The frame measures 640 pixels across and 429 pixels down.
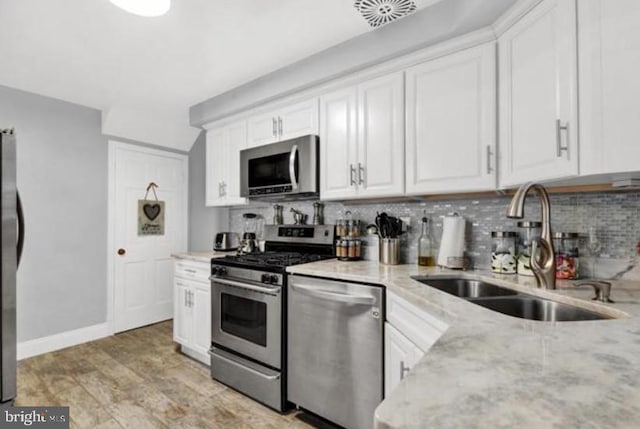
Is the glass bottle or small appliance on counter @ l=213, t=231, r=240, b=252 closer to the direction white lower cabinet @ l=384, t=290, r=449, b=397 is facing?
the small appliance on counter

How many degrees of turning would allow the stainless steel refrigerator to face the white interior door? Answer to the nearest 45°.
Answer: approximately 45° to its left

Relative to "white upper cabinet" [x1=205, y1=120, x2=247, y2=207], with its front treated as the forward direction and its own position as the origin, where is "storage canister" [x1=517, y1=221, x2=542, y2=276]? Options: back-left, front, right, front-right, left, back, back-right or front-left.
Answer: left

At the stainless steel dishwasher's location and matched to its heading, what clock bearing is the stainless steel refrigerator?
The stainless steel refrigerator is roughly at 1 o'clock from the stainless steel dishwasher.

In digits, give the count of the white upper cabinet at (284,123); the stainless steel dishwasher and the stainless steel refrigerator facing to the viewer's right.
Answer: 1

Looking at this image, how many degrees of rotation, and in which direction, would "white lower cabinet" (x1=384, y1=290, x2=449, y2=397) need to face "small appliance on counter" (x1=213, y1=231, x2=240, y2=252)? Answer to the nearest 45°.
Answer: approximately 90° to its right

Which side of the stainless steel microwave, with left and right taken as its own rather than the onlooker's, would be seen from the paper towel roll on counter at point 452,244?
left

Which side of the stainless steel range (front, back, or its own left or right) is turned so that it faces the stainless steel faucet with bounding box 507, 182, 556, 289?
left

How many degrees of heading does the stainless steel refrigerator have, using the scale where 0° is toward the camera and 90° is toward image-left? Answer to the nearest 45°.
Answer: approximately 270°

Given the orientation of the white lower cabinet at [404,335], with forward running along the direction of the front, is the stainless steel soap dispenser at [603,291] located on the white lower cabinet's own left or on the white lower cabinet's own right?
on the white lower cabinet's own left

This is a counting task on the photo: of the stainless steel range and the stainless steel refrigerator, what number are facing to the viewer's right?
1

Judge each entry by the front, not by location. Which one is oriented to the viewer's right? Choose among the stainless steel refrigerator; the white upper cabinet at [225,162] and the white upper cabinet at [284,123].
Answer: the stainless steel refrigerator

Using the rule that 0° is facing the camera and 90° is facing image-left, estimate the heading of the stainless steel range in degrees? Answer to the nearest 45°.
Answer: approximately 45°

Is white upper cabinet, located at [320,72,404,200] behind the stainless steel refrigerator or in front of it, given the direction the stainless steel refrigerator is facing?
in front

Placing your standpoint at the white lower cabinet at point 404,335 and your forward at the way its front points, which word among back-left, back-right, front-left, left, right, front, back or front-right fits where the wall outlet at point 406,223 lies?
back-right

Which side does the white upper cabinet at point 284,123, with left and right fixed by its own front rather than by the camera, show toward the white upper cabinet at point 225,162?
right
